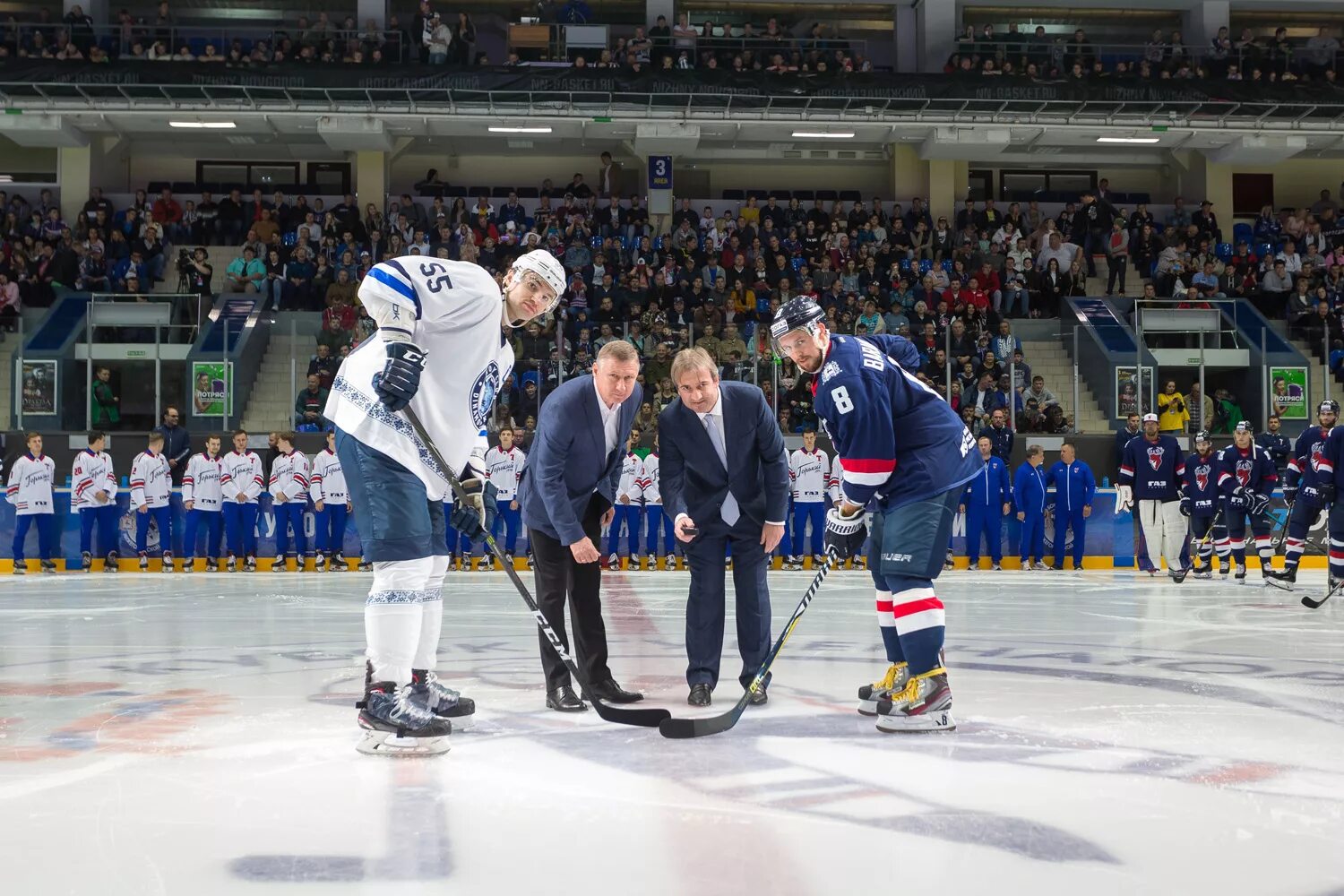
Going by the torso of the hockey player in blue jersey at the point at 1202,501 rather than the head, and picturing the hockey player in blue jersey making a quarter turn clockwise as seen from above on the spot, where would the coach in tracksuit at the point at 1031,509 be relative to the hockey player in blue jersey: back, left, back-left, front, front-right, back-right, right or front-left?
front-right

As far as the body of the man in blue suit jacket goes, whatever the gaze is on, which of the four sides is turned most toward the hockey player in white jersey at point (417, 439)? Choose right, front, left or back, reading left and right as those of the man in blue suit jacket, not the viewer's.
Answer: right

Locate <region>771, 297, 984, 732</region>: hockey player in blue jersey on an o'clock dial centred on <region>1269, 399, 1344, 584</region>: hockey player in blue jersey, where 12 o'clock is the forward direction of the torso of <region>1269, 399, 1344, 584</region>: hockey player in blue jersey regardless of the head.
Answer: <region>771, 297, 984, 732</region>: hockey player in blue jersey is roughly at 12 o'clock from <region>1269, 399, 1344, 584</region>: hockey player in blue jersey.

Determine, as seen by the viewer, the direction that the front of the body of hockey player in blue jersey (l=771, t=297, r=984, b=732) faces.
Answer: to the viewer's left

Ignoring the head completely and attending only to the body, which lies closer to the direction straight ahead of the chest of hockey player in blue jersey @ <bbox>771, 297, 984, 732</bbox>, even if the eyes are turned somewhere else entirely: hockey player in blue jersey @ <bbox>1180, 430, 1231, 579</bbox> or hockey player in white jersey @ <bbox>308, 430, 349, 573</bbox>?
the hockey player in white jersey

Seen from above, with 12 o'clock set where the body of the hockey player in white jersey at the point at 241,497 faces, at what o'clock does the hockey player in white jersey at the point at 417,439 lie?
the hockey player in white jersey at the point at 417,439 is roughly at 12 o'clock from the hockey player in white jersey at the point at 241,497.

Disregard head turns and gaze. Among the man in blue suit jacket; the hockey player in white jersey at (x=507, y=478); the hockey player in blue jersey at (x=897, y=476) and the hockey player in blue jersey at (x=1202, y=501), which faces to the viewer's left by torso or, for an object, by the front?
the hockey player in blue jersey at (x=897, y=476)

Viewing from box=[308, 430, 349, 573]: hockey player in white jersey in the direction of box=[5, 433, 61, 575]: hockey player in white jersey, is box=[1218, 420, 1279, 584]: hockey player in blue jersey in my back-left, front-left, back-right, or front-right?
back-left
